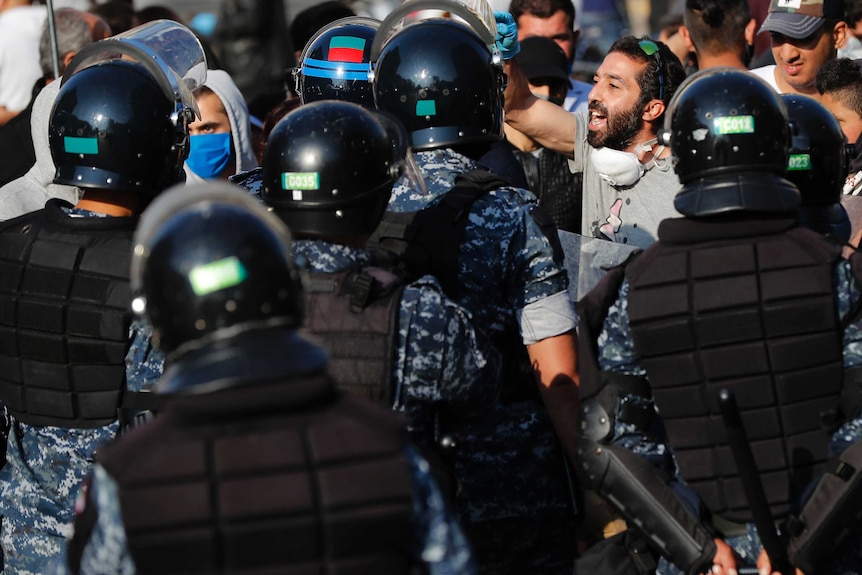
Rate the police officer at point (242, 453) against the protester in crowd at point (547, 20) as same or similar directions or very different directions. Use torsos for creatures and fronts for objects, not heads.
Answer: very different directions

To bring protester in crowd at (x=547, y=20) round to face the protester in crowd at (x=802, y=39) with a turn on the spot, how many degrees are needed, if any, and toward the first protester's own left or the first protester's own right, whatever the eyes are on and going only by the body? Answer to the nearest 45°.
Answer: approximately 45° to the first protester's own left

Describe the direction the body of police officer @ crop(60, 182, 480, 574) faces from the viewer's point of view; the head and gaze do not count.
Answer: away from the camera

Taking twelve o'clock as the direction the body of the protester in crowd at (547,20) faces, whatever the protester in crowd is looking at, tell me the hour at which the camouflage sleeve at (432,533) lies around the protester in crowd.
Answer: The camouflage sleeve is roughly at 12 o'clock from the protester in crowd.

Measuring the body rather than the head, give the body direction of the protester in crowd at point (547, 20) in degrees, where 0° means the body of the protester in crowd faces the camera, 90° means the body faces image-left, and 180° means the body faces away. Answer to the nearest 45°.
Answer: approximately 0°

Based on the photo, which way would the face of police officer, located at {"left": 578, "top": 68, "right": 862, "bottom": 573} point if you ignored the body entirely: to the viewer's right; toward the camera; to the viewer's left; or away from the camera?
away from the camera

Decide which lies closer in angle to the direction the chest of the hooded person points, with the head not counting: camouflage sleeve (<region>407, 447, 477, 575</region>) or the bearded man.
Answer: the camouflage sleeve

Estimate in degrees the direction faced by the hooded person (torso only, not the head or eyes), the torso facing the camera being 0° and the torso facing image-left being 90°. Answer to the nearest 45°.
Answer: approximately 45°

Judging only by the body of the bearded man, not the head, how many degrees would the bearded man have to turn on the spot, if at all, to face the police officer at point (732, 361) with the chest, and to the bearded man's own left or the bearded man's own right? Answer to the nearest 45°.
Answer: approximately 45° to the bearded man's own left

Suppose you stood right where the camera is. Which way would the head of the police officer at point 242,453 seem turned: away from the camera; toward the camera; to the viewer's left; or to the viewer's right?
away from the camera

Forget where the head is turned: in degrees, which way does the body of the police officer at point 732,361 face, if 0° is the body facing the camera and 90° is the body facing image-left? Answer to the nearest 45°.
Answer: approximately 180°

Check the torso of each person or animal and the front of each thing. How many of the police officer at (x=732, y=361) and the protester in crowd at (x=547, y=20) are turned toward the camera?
1
